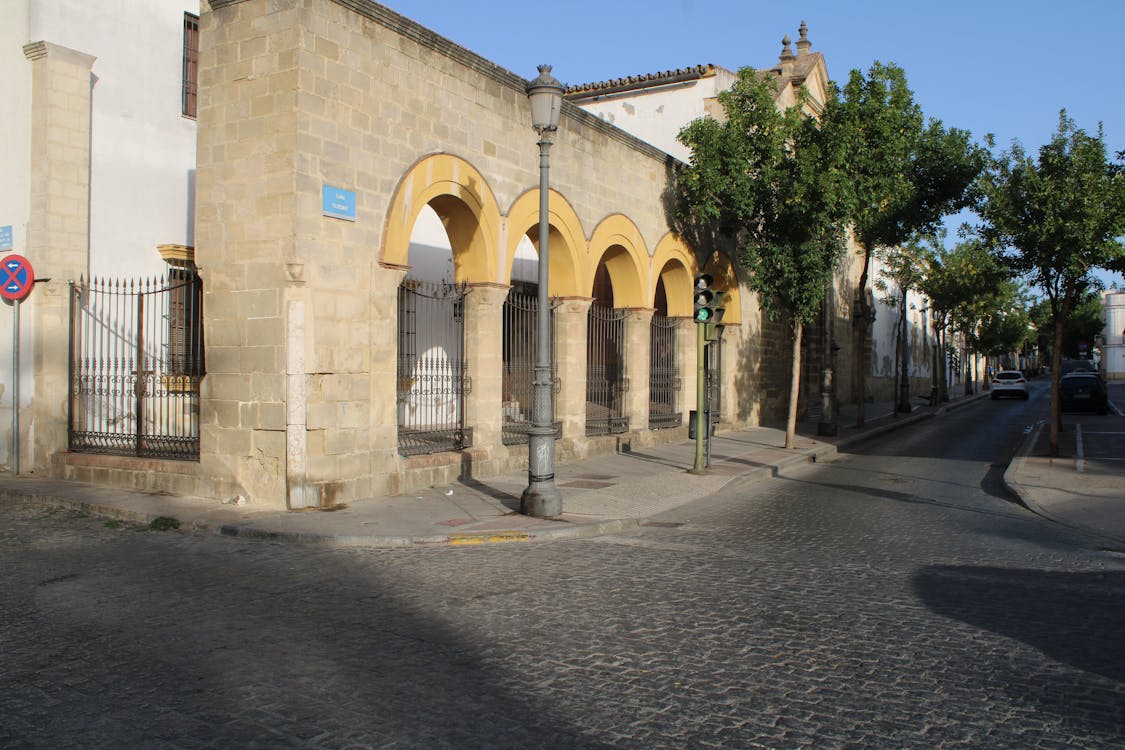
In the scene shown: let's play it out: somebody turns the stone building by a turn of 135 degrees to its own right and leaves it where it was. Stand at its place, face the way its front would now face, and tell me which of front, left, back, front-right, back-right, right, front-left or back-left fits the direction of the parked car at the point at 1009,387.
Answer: back-right

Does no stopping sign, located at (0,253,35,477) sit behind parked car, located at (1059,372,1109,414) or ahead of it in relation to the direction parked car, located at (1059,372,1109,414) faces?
behind

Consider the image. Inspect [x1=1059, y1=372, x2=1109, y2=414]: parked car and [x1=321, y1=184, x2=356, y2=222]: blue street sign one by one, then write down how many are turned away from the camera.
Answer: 1

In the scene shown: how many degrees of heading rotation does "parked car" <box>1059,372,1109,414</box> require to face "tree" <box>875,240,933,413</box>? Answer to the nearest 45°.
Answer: approximately 135° to its left

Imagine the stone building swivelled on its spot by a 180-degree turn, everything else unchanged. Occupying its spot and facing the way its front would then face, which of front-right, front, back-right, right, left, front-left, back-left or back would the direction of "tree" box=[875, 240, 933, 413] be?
right

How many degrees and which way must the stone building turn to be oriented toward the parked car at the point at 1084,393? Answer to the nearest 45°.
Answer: approximately 90° to its left

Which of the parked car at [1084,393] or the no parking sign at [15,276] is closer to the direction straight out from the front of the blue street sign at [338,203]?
the parked car

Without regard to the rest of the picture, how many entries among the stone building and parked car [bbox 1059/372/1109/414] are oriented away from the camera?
1

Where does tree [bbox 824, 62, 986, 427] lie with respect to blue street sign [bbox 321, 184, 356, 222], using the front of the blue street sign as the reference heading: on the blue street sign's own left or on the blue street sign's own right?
on the blue street sign's own left

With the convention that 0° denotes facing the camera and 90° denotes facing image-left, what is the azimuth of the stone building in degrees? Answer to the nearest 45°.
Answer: approximately 315°

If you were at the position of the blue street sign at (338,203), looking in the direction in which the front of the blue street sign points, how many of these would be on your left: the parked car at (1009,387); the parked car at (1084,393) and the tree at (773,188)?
3

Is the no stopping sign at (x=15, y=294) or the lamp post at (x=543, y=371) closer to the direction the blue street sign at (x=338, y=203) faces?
the lamp post

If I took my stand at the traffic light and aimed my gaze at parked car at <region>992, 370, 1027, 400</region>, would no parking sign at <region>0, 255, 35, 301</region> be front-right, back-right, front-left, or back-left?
back-left

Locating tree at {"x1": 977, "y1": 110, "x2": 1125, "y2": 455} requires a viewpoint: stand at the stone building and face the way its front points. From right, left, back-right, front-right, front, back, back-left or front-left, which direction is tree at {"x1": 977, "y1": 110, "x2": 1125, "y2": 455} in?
front-left

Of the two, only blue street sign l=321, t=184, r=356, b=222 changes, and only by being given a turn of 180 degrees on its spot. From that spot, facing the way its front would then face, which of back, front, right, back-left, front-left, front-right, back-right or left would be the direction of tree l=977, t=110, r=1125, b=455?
back-right

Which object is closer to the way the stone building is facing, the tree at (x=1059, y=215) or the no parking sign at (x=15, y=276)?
the tree

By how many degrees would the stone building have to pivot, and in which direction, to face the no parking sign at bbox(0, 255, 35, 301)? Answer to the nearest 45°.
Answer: approximately 135° to its right

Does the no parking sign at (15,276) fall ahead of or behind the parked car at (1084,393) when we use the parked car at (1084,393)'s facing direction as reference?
behind

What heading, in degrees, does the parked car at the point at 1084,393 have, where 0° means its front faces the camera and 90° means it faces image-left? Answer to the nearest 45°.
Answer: approximately 180°
